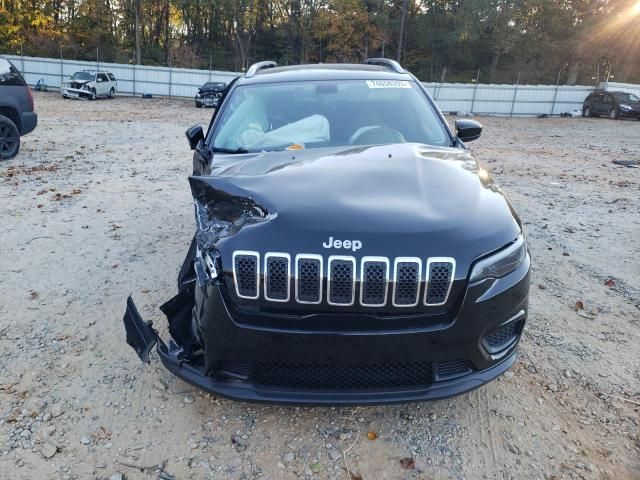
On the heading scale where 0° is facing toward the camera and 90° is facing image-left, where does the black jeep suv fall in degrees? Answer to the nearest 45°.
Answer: approximately 0°

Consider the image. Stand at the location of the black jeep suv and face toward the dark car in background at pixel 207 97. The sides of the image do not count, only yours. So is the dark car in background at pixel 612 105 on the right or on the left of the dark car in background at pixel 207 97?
right

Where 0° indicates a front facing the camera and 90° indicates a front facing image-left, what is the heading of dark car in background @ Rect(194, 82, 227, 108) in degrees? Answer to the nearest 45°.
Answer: approximately 45°

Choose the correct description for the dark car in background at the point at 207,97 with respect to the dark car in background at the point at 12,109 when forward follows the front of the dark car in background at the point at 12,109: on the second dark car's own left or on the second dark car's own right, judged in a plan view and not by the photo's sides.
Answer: on the second dark car's own right

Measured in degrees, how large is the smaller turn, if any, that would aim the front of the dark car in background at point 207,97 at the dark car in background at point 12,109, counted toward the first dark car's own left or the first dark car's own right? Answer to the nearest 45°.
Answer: approximately 45° to the first dark car's own left

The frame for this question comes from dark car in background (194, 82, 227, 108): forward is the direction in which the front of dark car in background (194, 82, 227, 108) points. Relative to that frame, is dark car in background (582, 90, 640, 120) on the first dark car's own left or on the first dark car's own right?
on the first dark car's own left

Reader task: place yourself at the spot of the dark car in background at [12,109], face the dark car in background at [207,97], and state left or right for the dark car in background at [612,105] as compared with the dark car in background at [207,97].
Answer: right

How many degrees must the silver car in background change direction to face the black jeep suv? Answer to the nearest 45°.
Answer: approximately 45° to its left

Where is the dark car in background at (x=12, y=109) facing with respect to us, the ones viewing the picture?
facing to the left of the viewer

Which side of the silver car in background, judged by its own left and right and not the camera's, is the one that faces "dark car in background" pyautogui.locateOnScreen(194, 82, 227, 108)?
left

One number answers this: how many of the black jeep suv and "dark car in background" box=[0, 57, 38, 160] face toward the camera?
1
